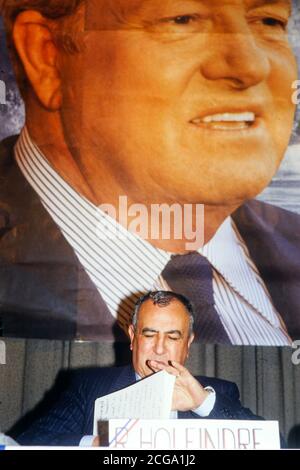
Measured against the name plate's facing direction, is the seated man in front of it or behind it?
behind

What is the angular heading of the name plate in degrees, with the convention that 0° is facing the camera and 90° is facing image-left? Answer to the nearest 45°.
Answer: approximately 0°

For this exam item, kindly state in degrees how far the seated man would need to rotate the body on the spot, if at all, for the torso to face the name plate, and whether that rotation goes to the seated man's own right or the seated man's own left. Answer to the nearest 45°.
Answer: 0° — they already face it

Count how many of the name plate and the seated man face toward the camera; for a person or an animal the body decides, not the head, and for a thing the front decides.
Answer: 2

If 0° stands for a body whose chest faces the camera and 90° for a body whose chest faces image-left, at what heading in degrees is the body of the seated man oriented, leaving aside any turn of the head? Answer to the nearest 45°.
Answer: approximately 0°
